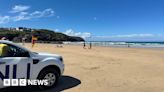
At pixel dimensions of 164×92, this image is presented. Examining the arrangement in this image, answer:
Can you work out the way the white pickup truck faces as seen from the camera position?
facing to the right of the viewer
